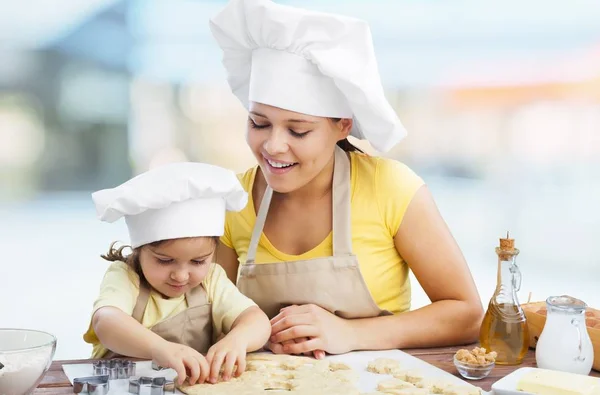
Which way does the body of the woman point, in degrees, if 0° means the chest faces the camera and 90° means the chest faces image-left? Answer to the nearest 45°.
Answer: approximately 45°

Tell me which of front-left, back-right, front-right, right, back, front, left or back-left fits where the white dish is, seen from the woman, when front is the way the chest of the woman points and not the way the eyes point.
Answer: left

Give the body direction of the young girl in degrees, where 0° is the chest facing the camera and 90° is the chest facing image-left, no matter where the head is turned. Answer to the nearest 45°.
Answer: approximately 315°
